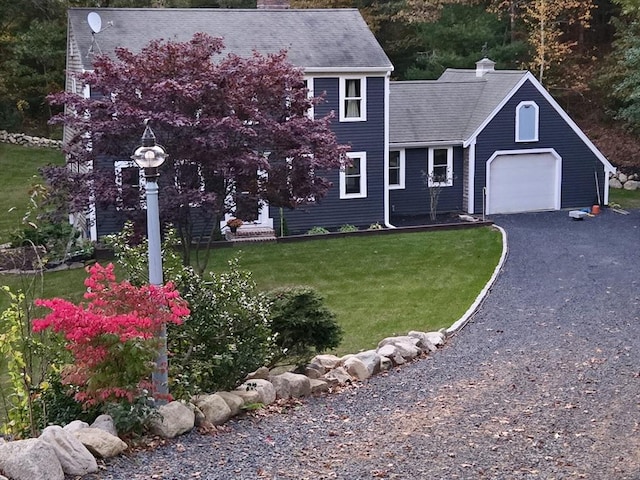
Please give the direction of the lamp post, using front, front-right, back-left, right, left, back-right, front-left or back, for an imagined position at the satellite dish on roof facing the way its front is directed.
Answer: front-right

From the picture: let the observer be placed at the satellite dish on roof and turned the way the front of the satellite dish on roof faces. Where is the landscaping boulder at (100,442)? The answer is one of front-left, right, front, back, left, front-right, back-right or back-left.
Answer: front-right

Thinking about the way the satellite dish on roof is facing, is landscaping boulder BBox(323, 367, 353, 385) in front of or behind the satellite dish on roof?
in front

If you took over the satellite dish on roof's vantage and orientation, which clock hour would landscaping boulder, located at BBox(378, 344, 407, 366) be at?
The landscaping boulder is roughly at 1 o'clock from the satellite dish on roof.

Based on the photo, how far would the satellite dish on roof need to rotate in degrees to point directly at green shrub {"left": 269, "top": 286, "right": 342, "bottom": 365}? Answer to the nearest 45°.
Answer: approximately 45° to its right

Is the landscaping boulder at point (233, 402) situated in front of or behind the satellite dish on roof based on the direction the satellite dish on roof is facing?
in front

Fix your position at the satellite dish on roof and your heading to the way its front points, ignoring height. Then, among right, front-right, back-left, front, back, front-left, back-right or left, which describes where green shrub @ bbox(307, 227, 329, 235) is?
front-left

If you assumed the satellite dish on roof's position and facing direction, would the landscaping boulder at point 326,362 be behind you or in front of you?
in front

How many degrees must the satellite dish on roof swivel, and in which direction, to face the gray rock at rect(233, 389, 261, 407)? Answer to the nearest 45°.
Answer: approximately 45° to its right
